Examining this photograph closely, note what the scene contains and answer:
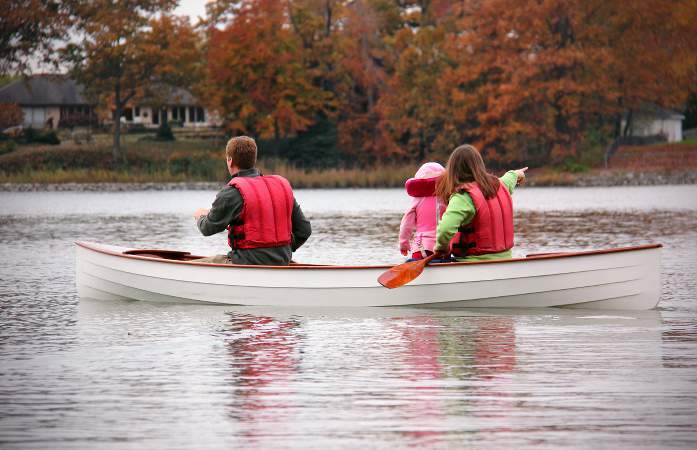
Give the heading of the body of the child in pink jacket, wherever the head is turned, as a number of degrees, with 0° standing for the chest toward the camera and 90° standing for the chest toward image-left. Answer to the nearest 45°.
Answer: approximately 180°

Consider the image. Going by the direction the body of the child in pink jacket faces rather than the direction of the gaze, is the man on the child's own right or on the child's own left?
on the child's own left

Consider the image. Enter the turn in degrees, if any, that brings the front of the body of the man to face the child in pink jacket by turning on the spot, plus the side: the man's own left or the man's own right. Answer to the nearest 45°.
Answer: approximately 135° to the man's own right

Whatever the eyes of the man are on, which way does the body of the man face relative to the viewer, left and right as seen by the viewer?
facing away from the viewer and to the left of the viewer

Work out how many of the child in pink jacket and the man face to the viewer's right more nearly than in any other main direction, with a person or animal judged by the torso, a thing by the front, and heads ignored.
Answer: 0

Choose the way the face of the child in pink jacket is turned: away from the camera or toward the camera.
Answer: away from the camera
